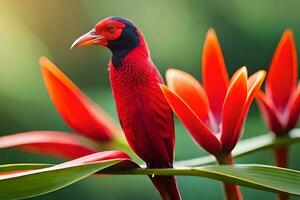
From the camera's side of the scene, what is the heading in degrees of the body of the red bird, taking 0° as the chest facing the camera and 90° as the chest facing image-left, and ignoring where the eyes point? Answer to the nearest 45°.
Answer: approximately 90°
